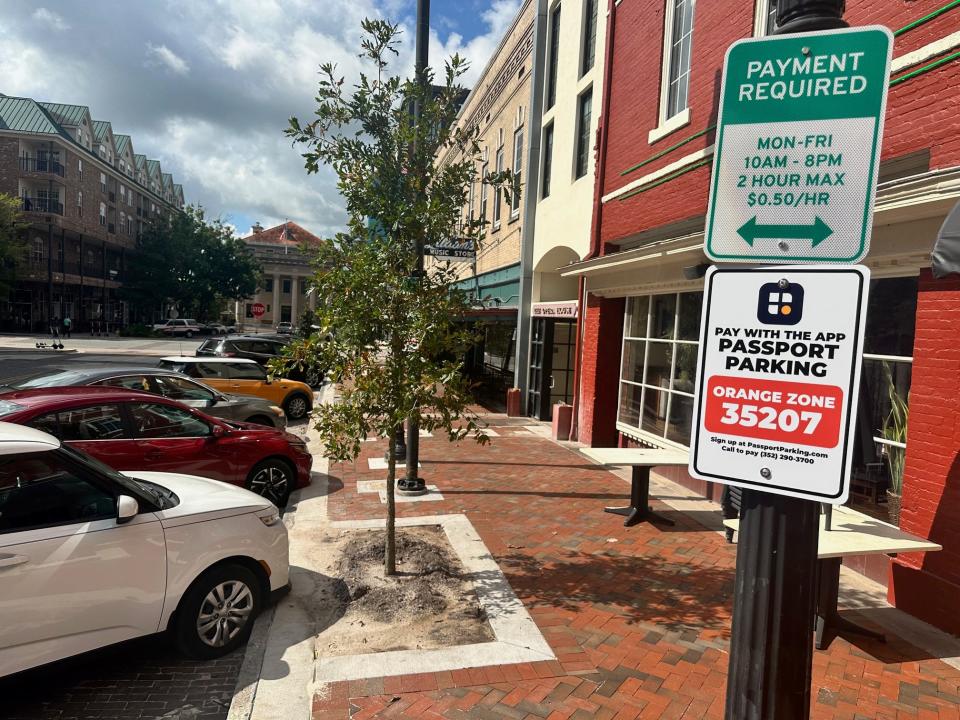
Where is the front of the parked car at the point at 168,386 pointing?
to the viewer's right

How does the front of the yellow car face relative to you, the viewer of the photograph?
facing to the right of the viewer

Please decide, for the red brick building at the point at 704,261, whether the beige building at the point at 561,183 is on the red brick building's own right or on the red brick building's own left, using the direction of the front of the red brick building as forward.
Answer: on the red brick building's own right

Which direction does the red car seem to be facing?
to the viewer's right

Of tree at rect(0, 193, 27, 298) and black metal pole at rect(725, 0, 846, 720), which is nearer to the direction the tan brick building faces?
the tree

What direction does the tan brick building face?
to the viewer's left

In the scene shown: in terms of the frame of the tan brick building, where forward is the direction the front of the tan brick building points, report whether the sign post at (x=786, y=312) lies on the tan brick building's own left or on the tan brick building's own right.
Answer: on the tan brick building's own left

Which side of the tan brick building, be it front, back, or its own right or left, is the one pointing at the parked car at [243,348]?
front

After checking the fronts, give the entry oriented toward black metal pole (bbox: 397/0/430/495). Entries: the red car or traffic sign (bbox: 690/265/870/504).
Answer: the red car

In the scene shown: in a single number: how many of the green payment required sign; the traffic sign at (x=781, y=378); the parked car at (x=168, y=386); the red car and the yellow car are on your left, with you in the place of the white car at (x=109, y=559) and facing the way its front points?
3

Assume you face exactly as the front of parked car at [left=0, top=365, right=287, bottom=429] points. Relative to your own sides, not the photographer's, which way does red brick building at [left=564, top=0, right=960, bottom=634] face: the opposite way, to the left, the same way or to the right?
the opposite way

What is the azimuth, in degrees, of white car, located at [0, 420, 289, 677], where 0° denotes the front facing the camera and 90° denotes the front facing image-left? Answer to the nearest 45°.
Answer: approximately 270°
